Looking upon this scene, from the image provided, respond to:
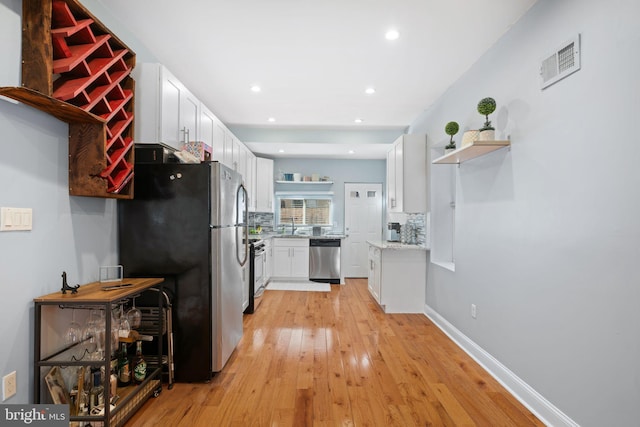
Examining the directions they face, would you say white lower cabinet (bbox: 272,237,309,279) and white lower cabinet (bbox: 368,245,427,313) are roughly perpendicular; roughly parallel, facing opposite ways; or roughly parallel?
roughly perpendicular

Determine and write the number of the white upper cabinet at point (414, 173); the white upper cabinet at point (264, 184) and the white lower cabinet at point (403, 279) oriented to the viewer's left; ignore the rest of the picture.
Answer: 2

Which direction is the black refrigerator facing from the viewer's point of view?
to the viewer's right

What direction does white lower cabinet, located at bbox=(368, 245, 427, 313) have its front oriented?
to the viewer's left

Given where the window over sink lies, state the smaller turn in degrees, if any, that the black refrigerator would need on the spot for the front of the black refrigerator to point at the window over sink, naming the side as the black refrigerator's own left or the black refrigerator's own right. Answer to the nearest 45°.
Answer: approximately 45° to the black refrigerator's own left

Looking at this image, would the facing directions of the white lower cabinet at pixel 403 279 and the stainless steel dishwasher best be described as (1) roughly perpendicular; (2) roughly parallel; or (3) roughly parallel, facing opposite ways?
roughly perpendicular

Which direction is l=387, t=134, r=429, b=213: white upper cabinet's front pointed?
to the viewer's left

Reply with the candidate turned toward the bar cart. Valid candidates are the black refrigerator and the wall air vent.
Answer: the wall air vent

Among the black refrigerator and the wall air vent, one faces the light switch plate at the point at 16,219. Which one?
the wall air vent

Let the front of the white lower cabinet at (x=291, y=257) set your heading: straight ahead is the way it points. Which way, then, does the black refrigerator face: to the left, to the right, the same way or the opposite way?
to the left
